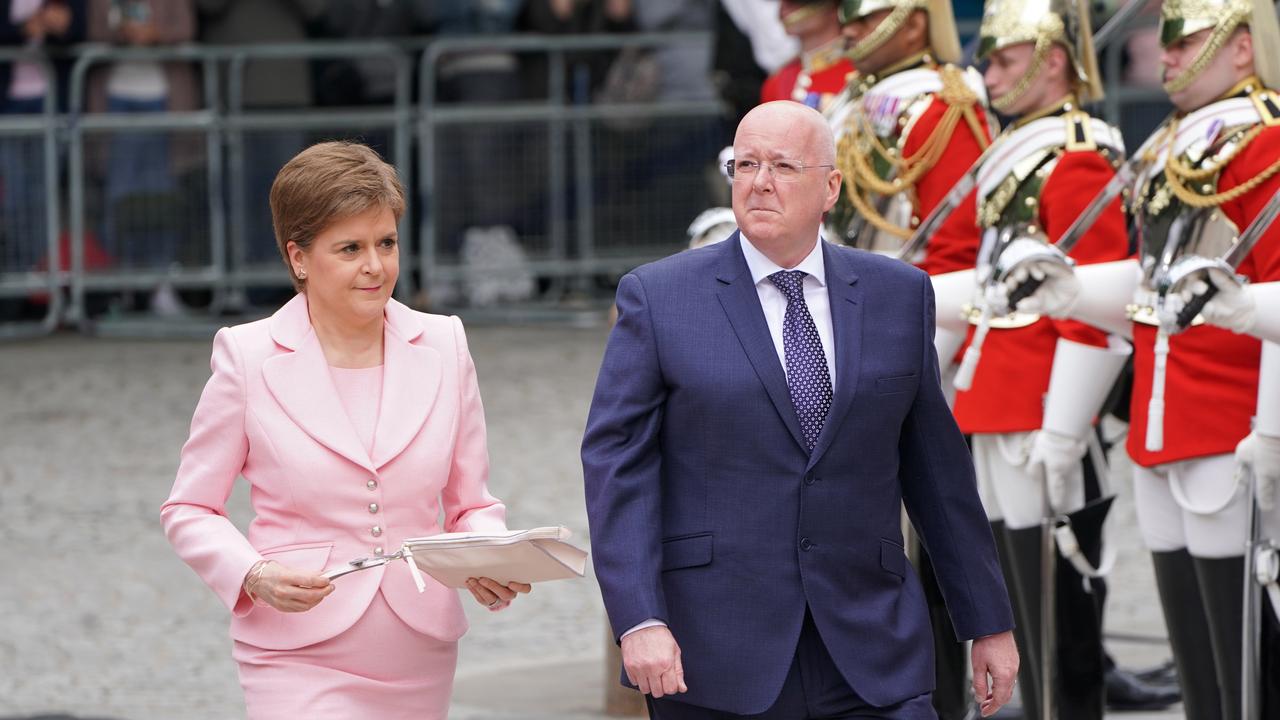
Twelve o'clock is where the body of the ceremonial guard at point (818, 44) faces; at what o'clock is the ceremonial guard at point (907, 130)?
the ceremonial guard at point (907, 130) is roughly at 10 o'clock from the ceremonial guard at point (818, 44).

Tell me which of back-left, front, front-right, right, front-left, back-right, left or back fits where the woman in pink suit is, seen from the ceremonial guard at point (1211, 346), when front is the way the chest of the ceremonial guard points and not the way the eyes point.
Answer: front

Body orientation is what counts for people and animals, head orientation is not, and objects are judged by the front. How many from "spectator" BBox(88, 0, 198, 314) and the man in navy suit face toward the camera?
2

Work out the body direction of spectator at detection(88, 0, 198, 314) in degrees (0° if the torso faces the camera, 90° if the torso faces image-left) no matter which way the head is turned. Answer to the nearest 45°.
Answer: approximately 0°

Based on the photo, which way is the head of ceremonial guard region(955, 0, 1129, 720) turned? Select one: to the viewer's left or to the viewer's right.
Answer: to the viewer's left

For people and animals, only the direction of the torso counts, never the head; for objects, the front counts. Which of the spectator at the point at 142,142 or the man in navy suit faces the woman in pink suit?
the spectator

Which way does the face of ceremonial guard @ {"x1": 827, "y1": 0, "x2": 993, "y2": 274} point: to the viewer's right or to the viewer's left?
to the viewer's left

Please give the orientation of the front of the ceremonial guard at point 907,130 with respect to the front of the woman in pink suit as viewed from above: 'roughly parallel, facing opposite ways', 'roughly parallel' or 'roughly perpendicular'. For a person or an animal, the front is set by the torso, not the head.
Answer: roughly perpendicular

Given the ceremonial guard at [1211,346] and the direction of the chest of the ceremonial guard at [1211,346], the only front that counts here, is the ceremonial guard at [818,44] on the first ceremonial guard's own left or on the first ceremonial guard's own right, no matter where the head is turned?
on the first ceremonial guard's own right

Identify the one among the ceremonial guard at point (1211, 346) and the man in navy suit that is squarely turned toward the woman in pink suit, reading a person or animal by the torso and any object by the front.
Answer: the ceremonial guard

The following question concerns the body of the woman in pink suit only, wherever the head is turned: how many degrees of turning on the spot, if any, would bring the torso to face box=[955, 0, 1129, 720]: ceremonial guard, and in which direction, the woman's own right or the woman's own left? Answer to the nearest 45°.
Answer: approximately 90° to the woman's own left

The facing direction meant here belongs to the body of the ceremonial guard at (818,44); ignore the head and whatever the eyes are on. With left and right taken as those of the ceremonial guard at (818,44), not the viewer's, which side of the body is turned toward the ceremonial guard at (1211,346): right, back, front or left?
left

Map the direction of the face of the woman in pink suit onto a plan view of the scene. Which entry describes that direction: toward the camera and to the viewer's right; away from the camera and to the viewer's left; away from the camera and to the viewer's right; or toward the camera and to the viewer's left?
toward the camera and to the viewer's right

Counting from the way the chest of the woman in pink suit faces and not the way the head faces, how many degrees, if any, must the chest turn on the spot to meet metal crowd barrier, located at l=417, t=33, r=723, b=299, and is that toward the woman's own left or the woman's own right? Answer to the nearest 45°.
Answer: approximately 135° to the woman's own left

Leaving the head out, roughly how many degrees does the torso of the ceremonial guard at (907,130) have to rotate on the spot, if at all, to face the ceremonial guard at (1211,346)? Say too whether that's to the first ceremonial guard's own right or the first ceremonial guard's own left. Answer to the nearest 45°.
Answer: approximately 90° to the first ceremonial guard's own left
